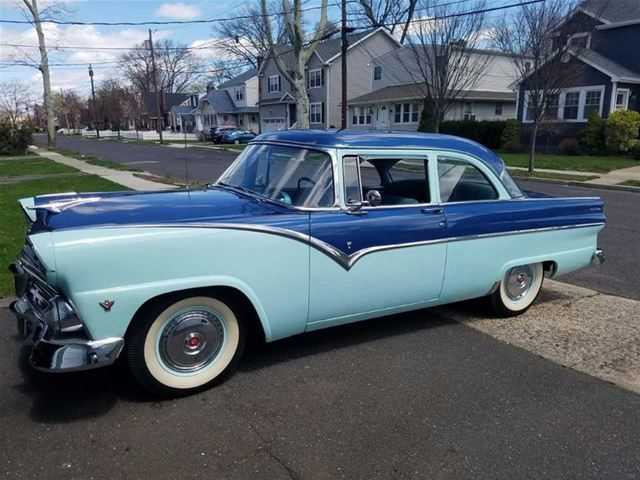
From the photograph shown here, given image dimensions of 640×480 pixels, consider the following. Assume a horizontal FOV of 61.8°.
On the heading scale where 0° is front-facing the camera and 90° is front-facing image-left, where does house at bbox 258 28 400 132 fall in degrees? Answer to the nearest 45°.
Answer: approximately 45°

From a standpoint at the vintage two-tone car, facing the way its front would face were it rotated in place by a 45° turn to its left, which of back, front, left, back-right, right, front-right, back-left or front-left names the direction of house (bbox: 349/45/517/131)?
back

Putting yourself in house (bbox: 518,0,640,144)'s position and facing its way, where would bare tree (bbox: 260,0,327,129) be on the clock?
The bare tree is roughly at 1 o'clock from the house.

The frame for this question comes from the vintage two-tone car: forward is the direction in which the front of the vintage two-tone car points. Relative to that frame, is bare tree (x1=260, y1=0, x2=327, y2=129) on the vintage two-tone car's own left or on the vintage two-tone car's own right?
on the vintage two-tone car's own right

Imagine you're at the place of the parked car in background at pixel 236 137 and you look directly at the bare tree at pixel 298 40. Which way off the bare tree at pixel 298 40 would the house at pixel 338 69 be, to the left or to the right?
left

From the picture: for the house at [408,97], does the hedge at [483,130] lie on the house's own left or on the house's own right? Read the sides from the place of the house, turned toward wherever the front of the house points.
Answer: on the house's own left

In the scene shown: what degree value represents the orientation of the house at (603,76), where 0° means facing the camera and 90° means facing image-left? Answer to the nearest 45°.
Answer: approximately 45°

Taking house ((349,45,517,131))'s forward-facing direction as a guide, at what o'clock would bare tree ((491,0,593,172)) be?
The bare tree is roughly at 10 o'clock from the house.
